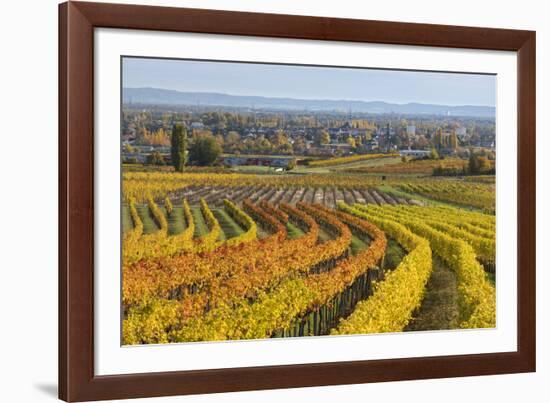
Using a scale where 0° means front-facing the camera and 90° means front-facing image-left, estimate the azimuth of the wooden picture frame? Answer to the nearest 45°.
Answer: approximately 315°
